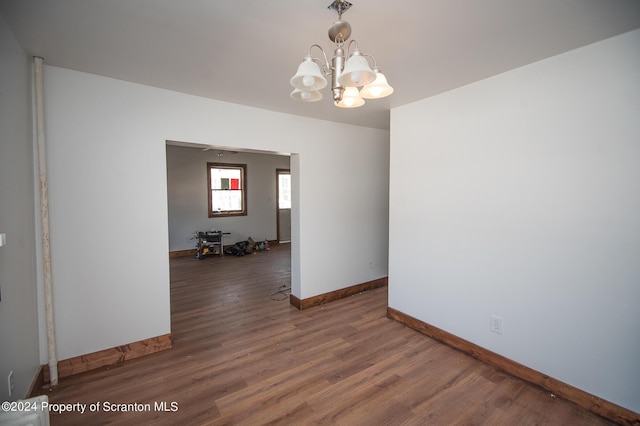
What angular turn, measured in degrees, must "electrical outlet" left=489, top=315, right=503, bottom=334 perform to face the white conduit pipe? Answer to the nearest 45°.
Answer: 0° — it already faces it

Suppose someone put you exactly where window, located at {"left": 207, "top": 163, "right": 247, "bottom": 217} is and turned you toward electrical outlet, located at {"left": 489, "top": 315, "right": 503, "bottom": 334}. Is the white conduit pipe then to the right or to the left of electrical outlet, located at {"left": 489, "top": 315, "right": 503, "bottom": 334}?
right

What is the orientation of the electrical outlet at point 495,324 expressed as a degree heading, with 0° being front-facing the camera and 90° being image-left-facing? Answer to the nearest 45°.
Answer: approximately 45°

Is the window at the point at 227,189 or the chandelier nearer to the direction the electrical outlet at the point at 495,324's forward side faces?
the chandelier

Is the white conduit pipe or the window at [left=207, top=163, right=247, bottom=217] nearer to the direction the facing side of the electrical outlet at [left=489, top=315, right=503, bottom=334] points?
the white conduit pipe

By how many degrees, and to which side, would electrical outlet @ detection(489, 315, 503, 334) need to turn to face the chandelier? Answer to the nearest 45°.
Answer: approximately 45° to its left

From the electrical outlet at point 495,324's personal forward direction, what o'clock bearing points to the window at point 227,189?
The window is roughly at 2 o'clock from the electrical outlet.
